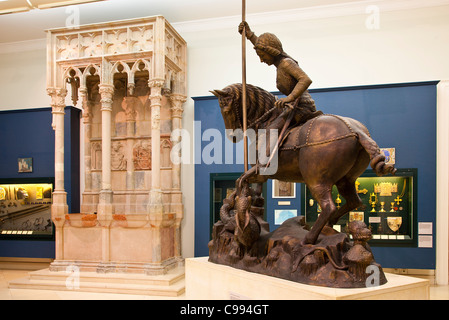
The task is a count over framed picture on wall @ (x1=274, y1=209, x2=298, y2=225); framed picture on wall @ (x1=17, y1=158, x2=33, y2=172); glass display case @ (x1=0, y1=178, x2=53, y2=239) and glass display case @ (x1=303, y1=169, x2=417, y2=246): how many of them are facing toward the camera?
4

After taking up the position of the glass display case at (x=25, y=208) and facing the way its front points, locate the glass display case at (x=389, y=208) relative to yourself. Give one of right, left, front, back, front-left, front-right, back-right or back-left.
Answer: front-left

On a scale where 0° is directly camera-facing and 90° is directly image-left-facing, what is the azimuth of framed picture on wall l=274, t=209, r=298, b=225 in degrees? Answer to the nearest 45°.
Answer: approximately 0°

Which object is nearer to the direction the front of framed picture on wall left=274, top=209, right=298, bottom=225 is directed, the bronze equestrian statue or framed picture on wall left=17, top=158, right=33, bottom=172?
the bronze equestrian statue

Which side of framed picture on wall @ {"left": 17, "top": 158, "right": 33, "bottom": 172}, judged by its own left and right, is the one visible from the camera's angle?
front

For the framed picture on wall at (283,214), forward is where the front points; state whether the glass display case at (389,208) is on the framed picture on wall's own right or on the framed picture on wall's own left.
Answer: on the framed picture on wall's own left

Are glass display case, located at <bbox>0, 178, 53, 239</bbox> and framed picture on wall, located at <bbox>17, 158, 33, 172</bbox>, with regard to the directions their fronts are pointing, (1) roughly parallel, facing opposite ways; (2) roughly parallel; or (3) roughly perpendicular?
roughly parallel

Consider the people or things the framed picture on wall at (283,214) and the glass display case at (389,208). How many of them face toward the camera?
2

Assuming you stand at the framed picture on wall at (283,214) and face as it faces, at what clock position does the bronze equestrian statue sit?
The bronze equestrian statue is roughly at 12 o'clock from the framed picture on wall.

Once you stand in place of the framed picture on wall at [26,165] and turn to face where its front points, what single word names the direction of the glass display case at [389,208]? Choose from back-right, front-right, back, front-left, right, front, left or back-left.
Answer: front-left

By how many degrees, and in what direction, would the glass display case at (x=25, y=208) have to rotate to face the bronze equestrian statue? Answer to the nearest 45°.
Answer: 0° — it already faces it

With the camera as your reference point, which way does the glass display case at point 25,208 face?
facing the viewer
